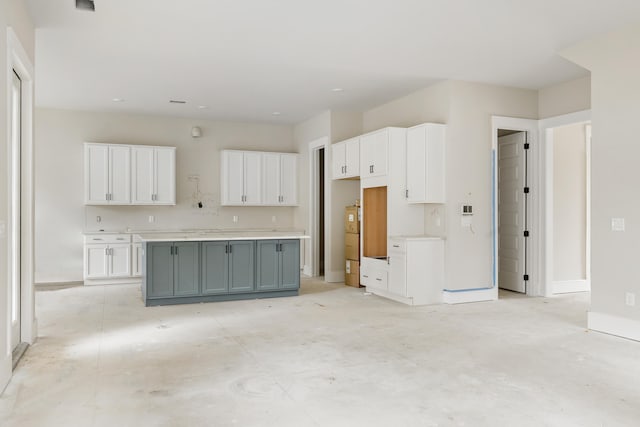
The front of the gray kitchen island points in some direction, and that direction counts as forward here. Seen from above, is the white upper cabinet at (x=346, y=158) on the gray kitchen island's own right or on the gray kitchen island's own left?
on the gray kitchen island's own left

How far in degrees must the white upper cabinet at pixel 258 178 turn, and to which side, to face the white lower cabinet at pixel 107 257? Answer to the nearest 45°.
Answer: approximately 90° to its right

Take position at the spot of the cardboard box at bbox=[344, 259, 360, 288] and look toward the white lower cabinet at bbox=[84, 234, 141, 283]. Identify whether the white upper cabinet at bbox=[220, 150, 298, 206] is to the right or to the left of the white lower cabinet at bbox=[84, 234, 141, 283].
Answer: right

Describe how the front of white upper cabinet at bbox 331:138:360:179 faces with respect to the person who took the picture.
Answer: facing the viewer and to the left of the viewer

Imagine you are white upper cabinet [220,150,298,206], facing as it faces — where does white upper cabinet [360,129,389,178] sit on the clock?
white upper cabinet [360,129,389,178] is roughly at 11 o'clock from white upper cabinet [220,150,298,206].

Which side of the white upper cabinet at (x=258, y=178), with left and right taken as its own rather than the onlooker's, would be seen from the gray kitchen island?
front

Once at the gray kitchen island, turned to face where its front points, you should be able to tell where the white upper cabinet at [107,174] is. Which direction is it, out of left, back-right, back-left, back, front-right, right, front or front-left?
back-right

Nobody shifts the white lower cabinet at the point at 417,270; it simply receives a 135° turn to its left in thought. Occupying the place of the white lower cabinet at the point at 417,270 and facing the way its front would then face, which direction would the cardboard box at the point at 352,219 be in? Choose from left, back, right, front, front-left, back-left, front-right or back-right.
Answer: back-left

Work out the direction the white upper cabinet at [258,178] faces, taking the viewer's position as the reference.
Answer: facing the viewer

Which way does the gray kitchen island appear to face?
toward the camera

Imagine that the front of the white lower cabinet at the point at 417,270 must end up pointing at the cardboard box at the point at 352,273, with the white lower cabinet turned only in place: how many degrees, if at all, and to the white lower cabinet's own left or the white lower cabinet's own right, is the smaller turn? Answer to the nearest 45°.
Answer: approximately 90° to the white lower cabinet's own right

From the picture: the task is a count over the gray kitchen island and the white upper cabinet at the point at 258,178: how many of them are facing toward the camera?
2
